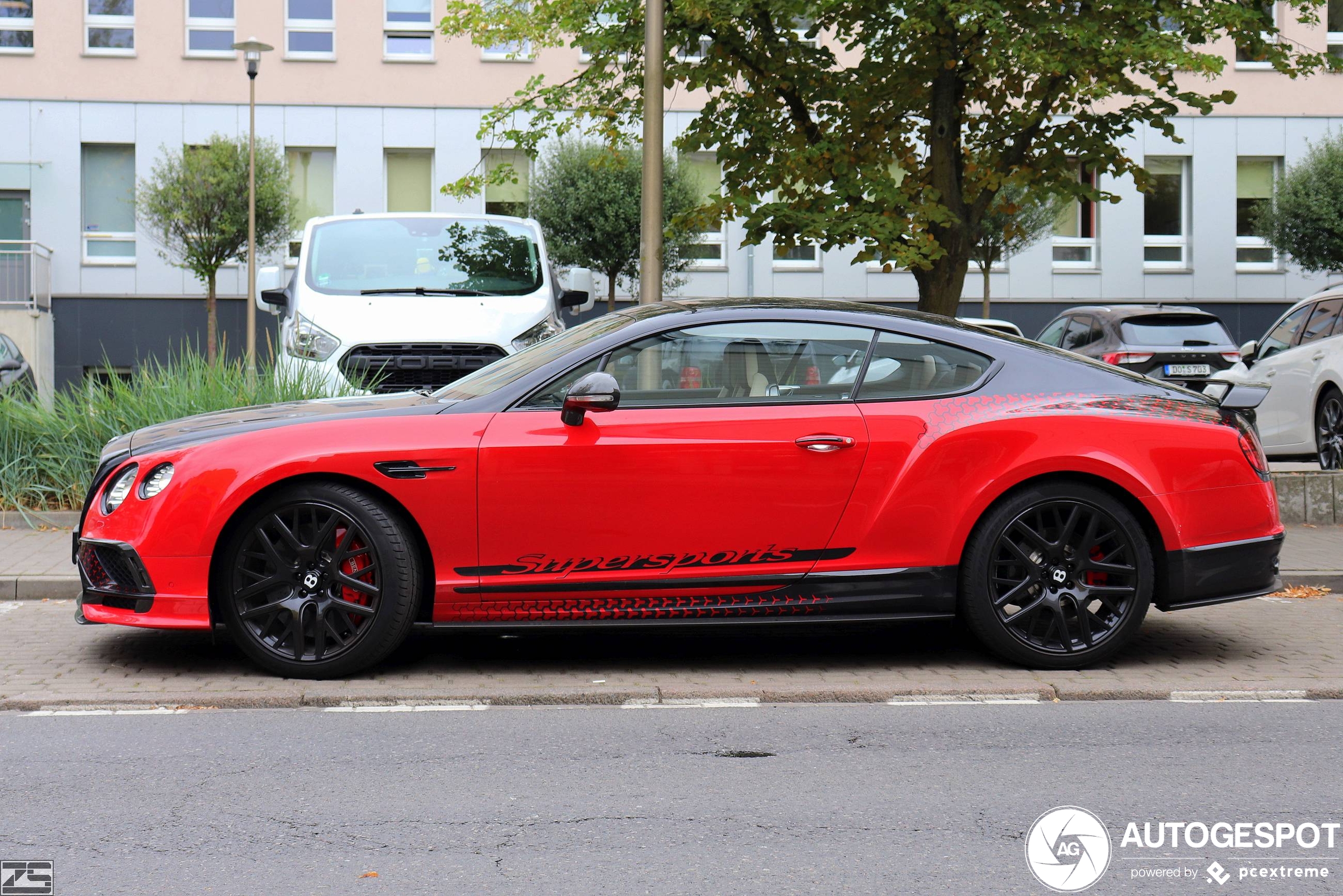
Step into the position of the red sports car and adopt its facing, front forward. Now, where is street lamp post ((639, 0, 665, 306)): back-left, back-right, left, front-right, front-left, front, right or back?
right

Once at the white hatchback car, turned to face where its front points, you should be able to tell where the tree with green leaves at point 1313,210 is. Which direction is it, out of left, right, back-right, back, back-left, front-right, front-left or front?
front-right

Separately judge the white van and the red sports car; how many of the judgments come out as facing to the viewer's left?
1

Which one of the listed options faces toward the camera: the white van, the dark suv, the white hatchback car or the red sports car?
the white van

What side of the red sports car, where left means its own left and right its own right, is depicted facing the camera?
left

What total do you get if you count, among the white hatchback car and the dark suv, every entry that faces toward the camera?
0

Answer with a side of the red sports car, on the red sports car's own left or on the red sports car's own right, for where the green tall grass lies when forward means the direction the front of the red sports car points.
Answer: on the red sports car's own right

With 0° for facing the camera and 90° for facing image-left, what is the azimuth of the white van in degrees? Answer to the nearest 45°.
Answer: approximately 0°
